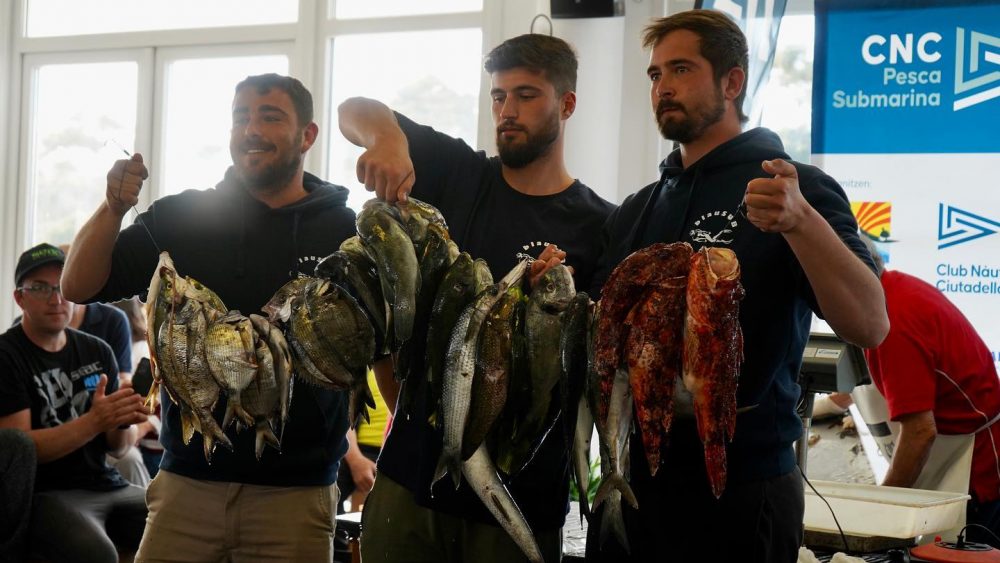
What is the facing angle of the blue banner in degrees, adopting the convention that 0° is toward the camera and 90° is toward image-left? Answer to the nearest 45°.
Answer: approximately 0°

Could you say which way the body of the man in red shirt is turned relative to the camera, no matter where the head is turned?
to the viewer's left

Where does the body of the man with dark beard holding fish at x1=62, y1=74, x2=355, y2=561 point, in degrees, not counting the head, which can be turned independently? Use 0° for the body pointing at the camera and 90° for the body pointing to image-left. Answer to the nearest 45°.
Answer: approximately 0°

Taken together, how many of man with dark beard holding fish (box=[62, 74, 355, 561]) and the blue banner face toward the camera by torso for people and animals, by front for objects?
2

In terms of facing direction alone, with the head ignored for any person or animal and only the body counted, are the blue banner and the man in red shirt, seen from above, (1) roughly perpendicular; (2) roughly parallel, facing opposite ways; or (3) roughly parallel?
roughly perpendicular

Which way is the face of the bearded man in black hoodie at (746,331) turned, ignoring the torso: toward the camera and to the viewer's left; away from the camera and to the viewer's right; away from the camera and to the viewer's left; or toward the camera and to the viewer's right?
toward the camera and to the viewer's left

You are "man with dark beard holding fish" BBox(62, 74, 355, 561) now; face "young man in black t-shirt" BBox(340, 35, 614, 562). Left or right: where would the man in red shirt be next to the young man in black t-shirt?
left

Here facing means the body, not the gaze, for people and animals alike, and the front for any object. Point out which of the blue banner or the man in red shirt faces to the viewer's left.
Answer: the man in red shirt

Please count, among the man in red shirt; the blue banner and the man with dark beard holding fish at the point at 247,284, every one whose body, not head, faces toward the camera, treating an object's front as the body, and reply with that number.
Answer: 2

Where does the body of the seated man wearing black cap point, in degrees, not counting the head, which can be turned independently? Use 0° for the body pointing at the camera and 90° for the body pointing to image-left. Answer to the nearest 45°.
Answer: approximately 315°

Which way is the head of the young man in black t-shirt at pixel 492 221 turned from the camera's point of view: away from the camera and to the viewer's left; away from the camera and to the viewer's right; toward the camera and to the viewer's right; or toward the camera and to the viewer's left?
toward the camera and to the viewer's left
